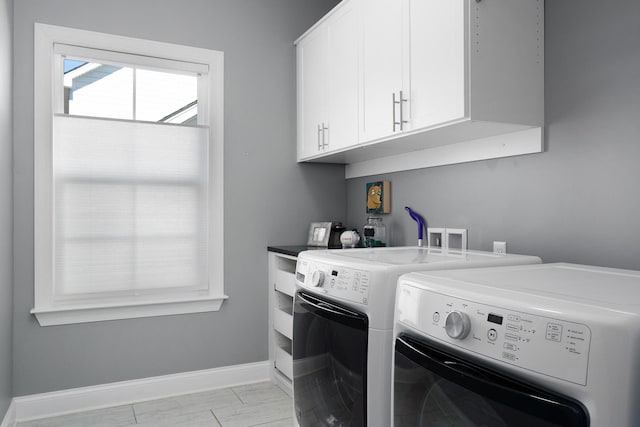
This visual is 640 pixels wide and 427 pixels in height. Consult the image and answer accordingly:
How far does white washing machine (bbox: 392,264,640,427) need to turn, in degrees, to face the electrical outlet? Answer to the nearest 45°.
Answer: approximately 135° to its right

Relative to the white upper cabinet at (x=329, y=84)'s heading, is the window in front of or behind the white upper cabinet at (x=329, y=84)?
in front

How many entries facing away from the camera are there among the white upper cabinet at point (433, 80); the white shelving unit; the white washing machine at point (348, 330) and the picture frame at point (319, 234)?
0

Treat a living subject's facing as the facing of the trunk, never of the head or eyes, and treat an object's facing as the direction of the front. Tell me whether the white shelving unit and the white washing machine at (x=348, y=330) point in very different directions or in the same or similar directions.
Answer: same or similar directions

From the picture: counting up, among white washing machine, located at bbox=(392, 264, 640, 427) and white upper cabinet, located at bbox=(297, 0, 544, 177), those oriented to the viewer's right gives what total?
0

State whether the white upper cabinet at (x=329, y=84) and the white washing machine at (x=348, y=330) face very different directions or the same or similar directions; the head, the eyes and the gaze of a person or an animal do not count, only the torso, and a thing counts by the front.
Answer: same or similar directions

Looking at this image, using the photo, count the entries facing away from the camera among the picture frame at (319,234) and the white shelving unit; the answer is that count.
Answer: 0

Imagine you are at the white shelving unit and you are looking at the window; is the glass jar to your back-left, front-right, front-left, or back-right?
back-left

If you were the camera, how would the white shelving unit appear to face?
facing the viewer and to the left of the viewer

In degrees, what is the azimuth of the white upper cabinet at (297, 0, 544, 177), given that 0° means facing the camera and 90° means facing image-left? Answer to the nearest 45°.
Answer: approximately 45°

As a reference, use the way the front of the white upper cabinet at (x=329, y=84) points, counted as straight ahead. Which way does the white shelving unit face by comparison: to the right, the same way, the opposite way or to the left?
the same way

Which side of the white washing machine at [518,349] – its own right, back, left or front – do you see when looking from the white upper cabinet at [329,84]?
right

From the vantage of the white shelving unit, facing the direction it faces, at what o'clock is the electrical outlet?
The electrical outlet is roughly at 9 o'clock from the white shelving unit.

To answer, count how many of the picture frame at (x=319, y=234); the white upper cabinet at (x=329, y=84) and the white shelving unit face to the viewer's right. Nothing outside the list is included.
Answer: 0

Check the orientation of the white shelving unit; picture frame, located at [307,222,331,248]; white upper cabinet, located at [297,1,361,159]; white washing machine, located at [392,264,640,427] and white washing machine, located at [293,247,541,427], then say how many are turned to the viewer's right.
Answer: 0
